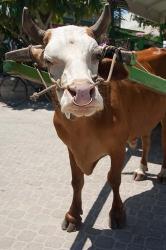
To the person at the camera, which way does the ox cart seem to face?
facing the viewer and to the left of the viewer

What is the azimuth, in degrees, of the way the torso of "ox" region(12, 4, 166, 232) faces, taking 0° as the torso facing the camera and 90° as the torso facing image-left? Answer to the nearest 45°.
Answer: approximately 45°
